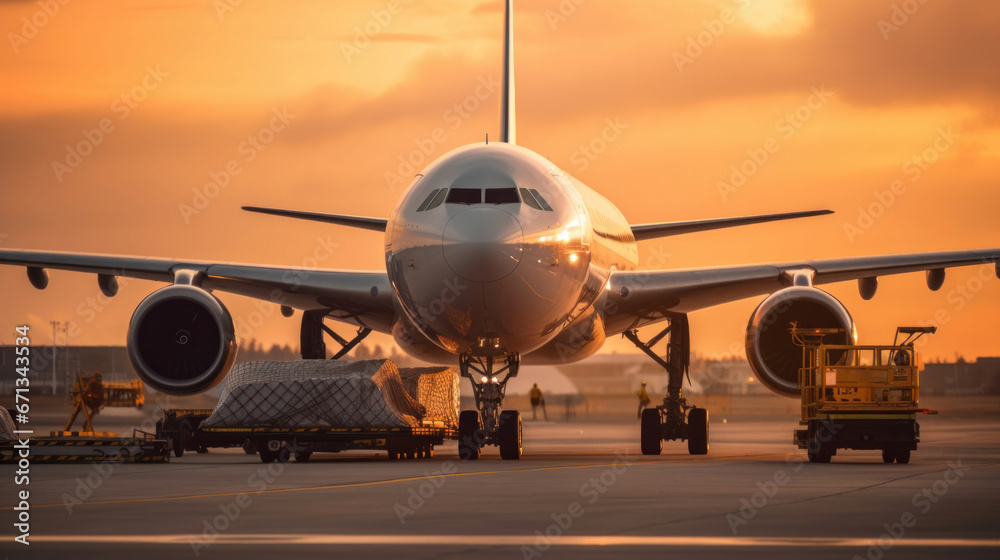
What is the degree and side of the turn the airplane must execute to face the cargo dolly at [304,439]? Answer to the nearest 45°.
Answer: approximately 45° to its right

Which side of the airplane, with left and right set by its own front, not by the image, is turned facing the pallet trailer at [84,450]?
right

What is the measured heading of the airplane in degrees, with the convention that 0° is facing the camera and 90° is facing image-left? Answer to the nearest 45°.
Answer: approximately 0°
